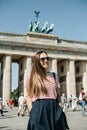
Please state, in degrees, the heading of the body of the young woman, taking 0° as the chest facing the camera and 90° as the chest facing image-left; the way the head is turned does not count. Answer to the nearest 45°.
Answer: approximately 315°

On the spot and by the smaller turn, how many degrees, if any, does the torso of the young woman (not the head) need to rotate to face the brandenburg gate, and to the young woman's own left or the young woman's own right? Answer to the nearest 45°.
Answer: approximately 135° to the young woman's own left

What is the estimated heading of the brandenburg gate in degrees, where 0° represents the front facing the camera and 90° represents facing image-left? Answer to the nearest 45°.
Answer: approximately 315°

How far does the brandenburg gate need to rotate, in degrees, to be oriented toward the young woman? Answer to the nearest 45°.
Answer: approximately 45° to its right
